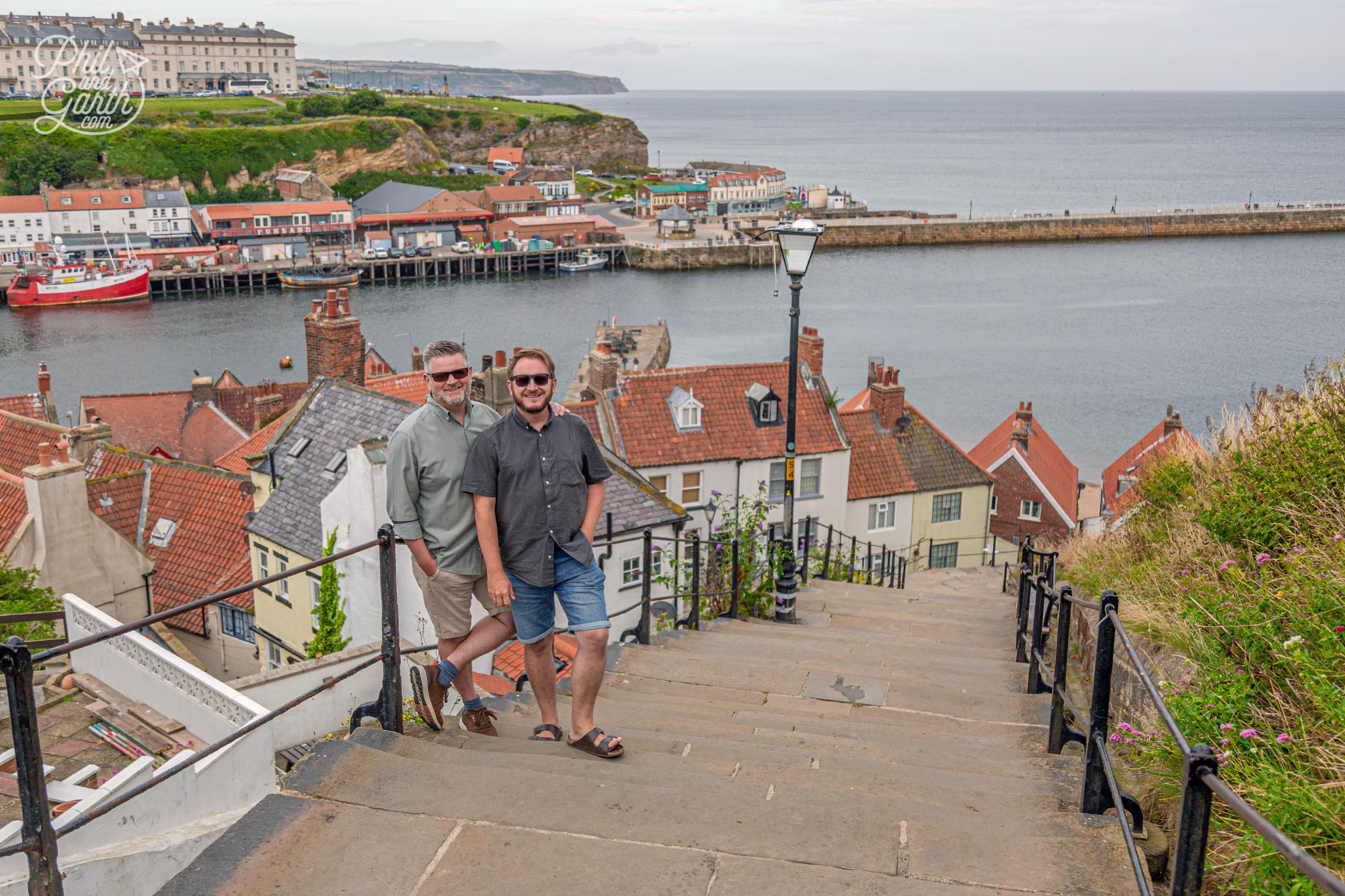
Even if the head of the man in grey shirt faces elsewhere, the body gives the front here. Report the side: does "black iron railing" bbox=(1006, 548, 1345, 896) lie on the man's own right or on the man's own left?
on the man's own left

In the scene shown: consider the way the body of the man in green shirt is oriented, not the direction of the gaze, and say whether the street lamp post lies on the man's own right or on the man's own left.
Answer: on the man's own left

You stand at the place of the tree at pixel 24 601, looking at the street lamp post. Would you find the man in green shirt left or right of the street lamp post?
right

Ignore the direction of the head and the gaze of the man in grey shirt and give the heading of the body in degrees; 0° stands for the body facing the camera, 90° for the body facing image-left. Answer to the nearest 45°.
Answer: approximately 0°
